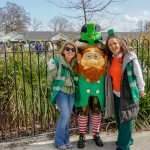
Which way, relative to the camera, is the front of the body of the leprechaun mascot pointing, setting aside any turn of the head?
toward the camera

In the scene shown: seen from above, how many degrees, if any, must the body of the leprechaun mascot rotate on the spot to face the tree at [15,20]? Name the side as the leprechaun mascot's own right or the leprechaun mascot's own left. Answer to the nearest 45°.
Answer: approximately 180°
